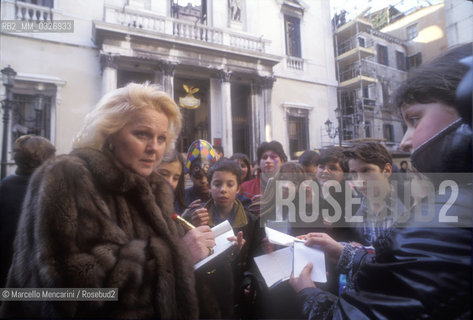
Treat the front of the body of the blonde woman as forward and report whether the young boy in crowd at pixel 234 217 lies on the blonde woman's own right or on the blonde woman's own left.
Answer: on the blonde woman's own left

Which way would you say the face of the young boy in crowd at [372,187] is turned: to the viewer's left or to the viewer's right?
to the viewer's left

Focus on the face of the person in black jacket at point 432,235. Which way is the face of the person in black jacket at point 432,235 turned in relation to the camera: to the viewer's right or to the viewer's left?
to the viewer's left

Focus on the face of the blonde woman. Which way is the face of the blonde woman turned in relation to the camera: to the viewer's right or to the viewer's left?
to the viewer's right

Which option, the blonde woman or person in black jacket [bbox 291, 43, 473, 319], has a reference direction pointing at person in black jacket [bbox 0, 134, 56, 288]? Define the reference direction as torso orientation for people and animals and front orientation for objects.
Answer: person in black jacket [bbox 291, 43, 473, 319]

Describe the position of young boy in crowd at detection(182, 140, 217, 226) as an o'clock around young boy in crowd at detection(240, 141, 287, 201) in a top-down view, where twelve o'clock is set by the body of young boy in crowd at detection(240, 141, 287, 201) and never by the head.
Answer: young boy in crowd at detection(182, 140, 217, 226) is roughly at 2 o'clock from young boy in crowd at detection(240, 141, 287, 201).

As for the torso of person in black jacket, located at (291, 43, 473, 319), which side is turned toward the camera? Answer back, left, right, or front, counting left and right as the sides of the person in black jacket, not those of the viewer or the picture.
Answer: left

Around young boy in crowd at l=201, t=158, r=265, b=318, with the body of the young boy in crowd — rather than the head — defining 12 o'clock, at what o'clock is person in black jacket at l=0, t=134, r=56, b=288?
The person in black jacket is roughly at 3 o'clock from the young boy in crowd.

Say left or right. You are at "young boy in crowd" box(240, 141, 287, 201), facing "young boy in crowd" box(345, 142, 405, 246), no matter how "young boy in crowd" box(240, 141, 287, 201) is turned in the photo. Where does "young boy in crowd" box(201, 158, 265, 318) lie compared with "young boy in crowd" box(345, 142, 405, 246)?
right

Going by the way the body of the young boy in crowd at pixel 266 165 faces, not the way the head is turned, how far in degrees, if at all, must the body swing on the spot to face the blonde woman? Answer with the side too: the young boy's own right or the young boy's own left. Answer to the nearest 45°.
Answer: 0° — they already face them

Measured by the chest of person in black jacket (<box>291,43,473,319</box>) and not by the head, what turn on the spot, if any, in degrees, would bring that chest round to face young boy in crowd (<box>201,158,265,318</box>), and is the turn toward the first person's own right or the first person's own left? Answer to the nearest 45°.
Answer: approximately 45° to the first person's own right

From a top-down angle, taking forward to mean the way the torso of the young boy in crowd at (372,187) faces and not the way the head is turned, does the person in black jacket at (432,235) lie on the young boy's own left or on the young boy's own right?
on the young boy's own left
